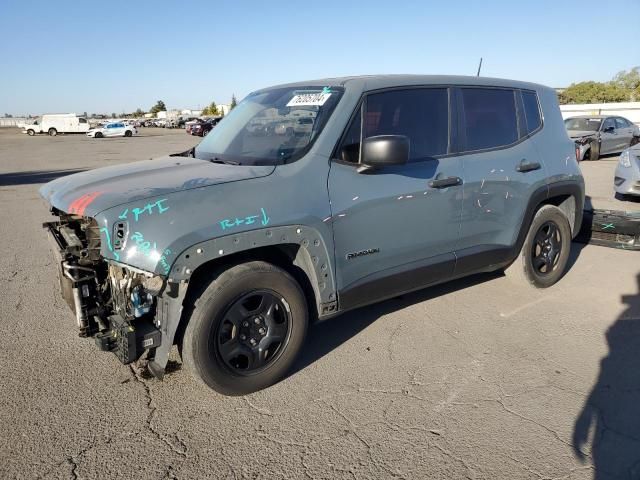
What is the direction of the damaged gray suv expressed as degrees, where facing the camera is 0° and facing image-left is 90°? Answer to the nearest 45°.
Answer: approximately 45°

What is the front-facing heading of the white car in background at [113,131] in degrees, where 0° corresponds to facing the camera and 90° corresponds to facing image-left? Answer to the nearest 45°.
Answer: approximately 90°

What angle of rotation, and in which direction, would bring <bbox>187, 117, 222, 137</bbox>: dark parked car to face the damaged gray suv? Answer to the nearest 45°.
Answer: approximately 45° to its left

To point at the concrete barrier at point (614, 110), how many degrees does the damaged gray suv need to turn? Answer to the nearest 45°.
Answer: approximately 180°

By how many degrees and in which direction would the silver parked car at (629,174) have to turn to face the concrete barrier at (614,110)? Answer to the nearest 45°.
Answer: approximately 135° to its right

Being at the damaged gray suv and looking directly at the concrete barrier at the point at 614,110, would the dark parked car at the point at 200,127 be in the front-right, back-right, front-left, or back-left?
front-left

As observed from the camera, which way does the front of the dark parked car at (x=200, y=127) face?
facing the viewer and to the left of the viewer

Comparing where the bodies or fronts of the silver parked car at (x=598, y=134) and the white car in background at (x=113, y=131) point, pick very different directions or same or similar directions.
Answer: same or similar directions

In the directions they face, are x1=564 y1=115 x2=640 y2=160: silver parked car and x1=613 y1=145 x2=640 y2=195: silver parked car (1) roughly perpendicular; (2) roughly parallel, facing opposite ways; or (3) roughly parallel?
roughly parallel

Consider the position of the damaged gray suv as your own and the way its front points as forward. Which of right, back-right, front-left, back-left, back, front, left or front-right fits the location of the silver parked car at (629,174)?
back
